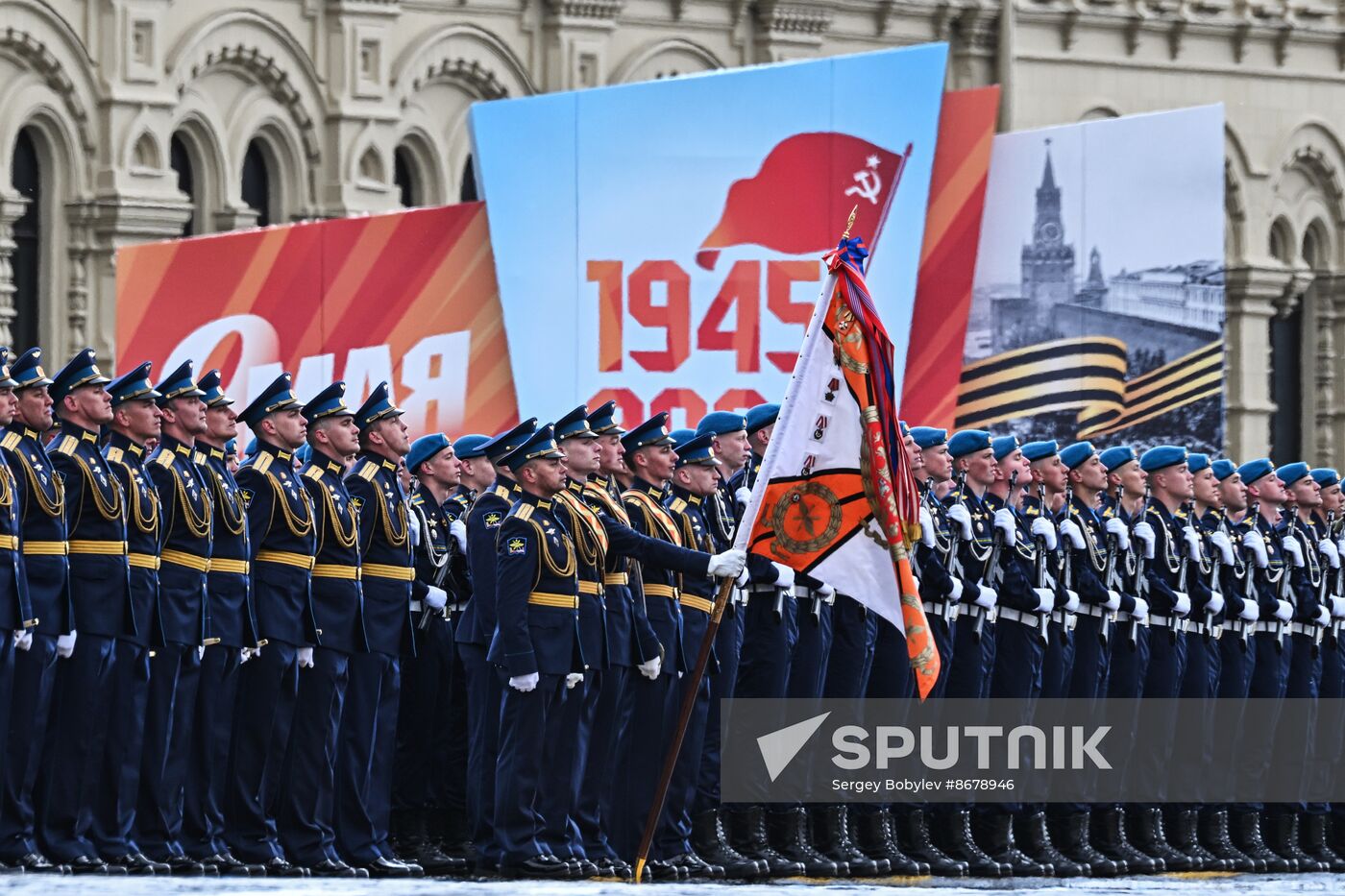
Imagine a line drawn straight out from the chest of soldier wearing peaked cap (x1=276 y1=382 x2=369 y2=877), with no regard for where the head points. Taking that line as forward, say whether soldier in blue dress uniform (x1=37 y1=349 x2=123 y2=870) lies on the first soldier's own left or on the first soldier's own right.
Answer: on the first soldier's own right

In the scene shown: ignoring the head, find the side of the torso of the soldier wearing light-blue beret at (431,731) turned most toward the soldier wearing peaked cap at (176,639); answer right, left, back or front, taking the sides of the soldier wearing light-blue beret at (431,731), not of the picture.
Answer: right

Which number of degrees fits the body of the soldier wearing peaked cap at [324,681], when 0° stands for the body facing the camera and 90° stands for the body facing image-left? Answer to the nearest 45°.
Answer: approximately 315°

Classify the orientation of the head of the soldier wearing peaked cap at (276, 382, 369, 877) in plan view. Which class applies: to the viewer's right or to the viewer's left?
to the viewer's right

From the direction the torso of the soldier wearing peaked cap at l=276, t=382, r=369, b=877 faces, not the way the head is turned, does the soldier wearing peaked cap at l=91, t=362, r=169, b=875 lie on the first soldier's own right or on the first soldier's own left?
on the first soldier's own right

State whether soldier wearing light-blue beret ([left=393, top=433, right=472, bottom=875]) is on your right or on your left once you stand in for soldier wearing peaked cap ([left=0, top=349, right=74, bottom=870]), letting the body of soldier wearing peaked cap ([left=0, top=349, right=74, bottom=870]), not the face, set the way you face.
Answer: on your left

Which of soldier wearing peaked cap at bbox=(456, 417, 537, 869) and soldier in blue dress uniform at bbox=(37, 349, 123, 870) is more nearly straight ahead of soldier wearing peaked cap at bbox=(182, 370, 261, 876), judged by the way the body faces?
the soldier wearing peaked cap

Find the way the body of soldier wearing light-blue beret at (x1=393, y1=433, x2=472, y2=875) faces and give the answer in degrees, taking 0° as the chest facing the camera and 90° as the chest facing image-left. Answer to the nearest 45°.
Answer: approximately 315°
